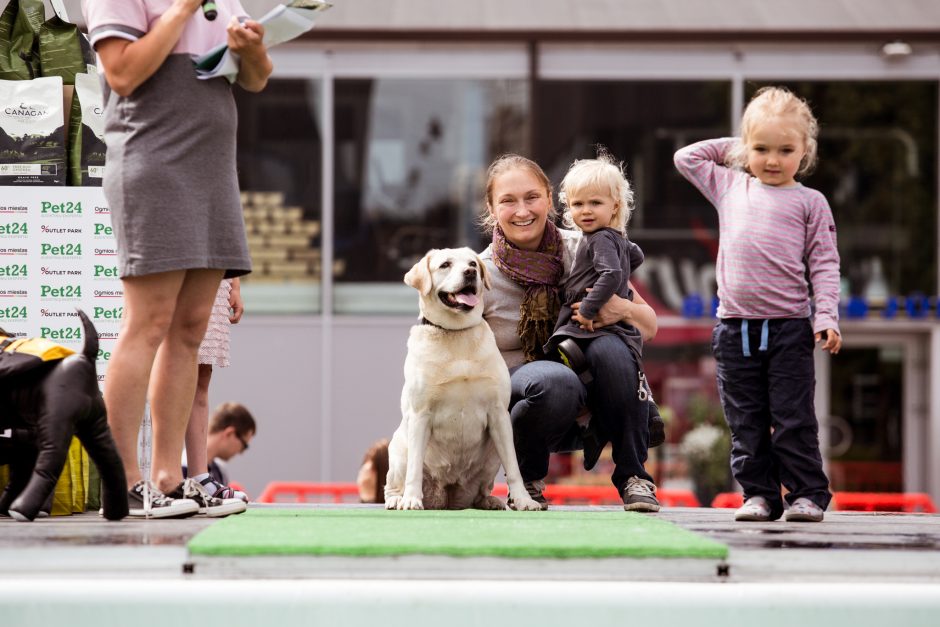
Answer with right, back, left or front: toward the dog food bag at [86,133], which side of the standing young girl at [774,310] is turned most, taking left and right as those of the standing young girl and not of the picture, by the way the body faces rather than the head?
right

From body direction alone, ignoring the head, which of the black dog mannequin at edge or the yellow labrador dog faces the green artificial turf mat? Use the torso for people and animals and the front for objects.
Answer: the yellow labrador dog

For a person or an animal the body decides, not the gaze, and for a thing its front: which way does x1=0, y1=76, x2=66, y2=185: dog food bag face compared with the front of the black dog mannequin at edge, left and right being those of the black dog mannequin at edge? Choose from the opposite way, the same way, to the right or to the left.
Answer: to the left

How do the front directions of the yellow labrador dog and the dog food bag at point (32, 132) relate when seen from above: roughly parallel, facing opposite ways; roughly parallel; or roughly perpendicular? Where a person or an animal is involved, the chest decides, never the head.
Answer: roughly parallel

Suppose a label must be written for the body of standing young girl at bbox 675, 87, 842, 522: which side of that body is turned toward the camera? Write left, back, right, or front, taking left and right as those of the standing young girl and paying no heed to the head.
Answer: front

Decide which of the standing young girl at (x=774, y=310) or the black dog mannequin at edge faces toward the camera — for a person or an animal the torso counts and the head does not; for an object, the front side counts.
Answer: the standing young girl

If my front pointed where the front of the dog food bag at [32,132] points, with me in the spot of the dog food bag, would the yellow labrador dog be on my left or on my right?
on my left

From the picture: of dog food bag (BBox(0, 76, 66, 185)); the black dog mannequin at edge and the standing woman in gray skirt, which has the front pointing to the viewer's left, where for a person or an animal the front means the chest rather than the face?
the black dog mannequin at edge

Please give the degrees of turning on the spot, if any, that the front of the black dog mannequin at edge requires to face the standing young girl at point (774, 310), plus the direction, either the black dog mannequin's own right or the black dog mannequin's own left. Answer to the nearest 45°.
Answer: approximately 180°

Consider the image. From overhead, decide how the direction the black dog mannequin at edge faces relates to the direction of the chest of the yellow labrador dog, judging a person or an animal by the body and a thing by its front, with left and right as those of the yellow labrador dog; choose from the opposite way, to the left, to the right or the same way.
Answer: to the right

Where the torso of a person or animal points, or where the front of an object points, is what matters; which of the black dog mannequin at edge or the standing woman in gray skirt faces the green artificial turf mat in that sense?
the standing woman in gray skirt

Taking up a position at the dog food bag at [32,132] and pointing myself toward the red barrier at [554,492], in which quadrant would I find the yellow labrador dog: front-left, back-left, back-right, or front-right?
front-right

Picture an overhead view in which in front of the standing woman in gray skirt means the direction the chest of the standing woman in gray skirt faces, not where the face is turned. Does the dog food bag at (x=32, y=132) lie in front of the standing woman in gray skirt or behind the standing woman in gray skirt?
behind

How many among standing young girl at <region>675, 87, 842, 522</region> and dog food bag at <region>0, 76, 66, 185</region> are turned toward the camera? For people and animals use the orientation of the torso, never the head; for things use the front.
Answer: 2

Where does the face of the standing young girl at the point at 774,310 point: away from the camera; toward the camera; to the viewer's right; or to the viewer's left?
toward the camera

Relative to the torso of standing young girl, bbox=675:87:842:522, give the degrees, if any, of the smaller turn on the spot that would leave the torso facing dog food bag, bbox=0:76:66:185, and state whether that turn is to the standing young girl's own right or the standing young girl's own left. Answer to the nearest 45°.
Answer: approximately 90° to the standing young girl's own right

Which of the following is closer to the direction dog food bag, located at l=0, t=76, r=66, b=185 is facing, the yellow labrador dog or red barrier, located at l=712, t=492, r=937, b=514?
the yellow labrador dog

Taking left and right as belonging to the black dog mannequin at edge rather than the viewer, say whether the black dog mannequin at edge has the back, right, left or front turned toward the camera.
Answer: left
